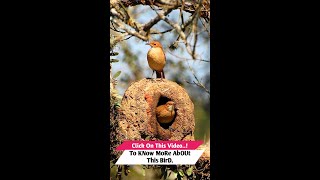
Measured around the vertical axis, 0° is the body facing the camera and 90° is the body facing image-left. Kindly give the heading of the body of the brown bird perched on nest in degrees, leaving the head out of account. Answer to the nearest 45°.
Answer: approximately 45°
